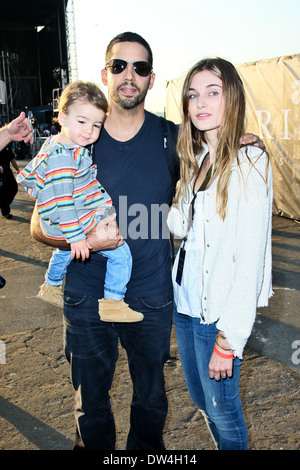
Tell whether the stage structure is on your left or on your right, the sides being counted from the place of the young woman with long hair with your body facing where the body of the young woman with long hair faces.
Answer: on your right

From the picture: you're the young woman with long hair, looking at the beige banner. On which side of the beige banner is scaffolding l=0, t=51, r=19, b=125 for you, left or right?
left

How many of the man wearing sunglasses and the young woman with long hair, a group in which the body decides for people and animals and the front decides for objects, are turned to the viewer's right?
0

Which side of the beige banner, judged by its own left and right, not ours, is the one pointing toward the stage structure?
right

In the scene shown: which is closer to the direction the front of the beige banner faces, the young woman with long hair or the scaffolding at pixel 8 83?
the young woman with long hair

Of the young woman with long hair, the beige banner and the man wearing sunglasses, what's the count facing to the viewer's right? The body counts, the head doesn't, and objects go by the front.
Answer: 0

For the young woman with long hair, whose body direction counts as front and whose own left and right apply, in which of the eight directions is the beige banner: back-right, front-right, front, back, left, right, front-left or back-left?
back-right

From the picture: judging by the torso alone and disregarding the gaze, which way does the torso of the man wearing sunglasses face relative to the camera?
toward the camera

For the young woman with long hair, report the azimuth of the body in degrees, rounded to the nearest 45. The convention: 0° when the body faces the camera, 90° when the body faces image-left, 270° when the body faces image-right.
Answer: approximately 45°

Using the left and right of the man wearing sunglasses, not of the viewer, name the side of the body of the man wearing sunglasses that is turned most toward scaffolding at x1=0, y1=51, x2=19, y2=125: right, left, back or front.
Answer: back

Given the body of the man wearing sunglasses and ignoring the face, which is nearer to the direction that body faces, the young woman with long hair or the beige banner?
the young woman with long hair
